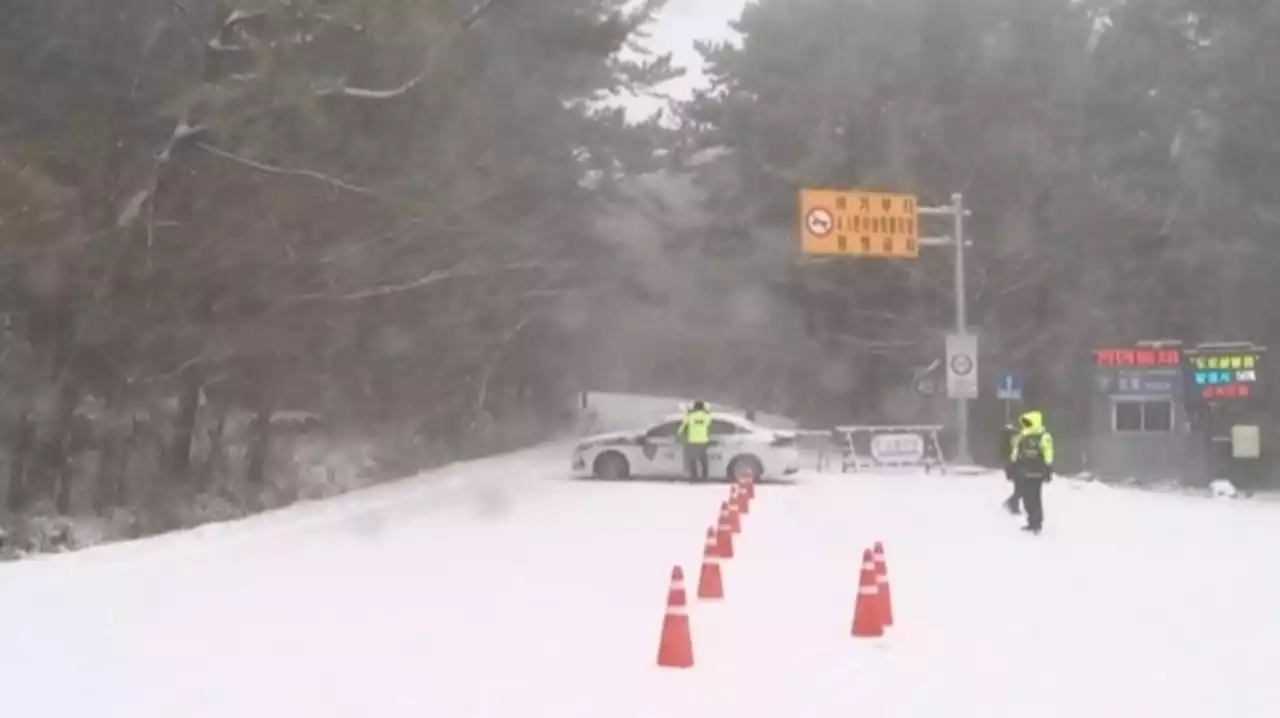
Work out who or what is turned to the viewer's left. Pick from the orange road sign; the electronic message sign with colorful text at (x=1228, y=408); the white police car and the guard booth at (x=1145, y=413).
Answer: the white police car

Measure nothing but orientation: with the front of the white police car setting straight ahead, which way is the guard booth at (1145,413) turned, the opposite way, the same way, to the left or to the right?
to the left

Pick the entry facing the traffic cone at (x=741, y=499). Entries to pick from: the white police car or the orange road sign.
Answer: the orange road sign

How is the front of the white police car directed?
to the viewer's left

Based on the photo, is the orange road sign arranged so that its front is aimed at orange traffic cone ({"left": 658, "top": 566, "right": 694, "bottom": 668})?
yes

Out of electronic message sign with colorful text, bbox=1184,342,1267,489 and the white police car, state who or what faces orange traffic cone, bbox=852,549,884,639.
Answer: the electronic message sign with colorful text

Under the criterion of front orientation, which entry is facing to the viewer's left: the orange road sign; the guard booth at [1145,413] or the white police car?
the white police car

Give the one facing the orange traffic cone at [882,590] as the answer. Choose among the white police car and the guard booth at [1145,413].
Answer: the guard booth

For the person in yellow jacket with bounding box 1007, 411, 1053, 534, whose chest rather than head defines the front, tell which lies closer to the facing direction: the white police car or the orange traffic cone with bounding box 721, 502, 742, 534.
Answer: the orange traffic cone

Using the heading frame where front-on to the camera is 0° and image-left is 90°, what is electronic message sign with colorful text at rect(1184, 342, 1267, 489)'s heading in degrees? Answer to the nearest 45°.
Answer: approximately 0°

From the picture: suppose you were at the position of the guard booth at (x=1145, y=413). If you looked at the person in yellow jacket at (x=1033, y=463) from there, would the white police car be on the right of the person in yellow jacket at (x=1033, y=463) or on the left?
right

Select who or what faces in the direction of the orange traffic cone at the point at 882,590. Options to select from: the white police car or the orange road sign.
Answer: the orange road sign

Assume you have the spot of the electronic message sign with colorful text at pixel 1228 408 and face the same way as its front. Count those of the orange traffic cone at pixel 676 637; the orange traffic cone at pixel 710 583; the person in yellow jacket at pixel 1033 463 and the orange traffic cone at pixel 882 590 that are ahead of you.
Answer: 4
